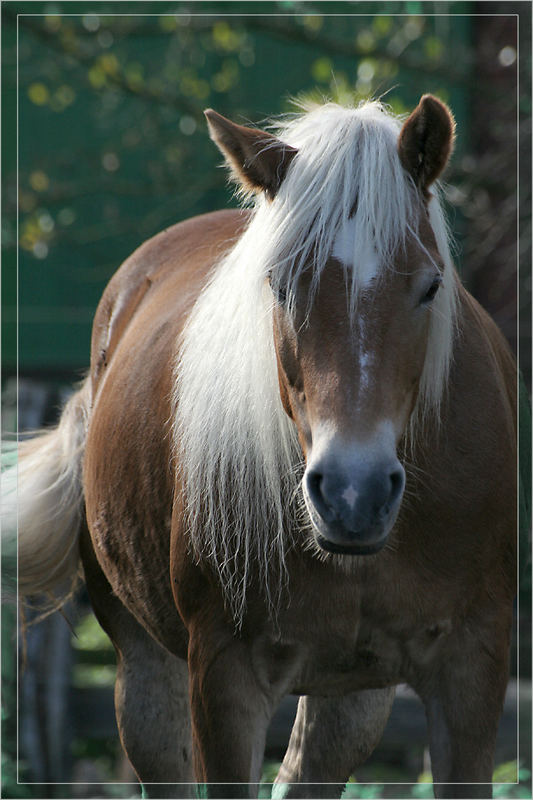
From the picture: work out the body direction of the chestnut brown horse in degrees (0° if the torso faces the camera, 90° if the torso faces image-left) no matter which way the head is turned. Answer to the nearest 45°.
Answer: approximately 0°
